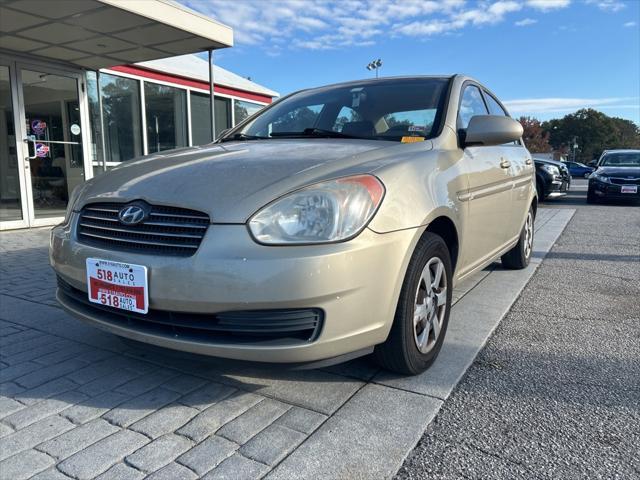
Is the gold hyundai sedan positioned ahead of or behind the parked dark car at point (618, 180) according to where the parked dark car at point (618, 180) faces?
ahead

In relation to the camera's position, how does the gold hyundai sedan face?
facing the viewer and to the left of the viewer

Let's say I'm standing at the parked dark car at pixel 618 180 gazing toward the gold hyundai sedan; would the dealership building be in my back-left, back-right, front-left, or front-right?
front-right

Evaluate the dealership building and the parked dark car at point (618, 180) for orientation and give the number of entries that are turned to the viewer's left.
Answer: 0

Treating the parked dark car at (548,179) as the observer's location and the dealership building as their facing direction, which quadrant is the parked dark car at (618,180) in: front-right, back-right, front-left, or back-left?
back-left

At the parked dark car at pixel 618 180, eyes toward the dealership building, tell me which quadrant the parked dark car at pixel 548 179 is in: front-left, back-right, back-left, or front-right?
front-right

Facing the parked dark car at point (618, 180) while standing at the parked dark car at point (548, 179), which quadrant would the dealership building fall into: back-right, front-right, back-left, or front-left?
back-right

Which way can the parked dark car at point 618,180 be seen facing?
toward the camera

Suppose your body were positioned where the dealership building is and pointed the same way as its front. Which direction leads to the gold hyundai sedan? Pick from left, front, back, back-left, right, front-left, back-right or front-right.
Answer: front-right

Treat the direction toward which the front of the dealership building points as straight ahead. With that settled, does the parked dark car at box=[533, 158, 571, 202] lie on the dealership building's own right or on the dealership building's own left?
on the dealership building's own left

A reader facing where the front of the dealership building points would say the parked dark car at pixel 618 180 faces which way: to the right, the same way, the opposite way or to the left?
to the right

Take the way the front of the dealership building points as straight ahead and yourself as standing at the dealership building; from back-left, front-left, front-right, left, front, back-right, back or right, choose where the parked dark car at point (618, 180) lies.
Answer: front-left

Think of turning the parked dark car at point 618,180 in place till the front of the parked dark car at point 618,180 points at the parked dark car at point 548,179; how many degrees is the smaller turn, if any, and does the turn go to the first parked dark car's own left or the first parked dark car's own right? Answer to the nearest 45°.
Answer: approximately 45° to the first parked dark car's own right

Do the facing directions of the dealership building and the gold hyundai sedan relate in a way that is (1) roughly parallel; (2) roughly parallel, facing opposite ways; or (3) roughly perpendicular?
roughly perpendicular
